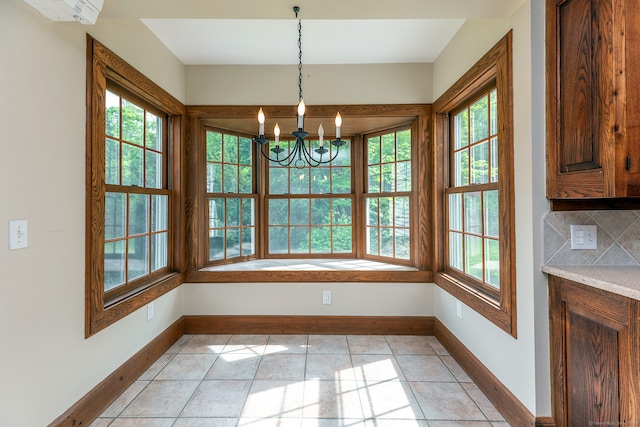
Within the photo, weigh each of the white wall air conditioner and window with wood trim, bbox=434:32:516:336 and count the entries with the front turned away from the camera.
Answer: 0

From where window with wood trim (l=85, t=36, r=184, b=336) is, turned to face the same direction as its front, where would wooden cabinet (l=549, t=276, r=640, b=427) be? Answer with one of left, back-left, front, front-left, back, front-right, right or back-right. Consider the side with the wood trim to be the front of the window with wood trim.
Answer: front

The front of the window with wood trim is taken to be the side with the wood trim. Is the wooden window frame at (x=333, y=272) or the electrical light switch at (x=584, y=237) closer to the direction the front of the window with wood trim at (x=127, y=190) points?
the electrical light switch

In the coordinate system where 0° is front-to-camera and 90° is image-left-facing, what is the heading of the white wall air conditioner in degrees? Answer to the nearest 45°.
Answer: approximately 315°

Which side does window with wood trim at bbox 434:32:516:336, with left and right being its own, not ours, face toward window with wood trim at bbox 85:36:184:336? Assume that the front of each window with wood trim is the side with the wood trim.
front

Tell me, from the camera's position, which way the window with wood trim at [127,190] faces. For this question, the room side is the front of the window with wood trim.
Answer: facing the viewer and to the right of the viewer

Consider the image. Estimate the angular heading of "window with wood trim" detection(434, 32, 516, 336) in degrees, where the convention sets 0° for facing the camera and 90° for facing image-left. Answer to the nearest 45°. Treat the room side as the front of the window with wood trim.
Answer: approximately 45°

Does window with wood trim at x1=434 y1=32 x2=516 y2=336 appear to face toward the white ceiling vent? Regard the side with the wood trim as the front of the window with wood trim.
yes

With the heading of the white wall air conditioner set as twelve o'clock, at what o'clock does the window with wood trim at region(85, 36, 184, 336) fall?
The window with wood trim is roughly at 8 o'clock from the white wall air conditioner.

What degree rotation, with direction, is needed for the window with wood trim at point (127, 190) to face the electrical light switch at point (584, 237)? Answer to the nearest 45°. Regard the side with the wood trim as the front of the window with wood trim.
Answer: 0° — it already faces it

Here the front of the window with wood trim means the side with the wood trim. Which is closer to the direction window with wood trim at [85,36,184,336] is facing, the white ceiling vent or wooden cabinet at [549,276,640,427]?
the wooden cabinet

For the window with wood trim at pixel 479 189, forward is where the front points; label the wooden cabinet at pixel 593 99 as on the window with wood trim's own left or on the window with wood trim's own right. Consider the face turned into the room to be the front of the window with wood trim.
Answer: on the window with wood trim's own left

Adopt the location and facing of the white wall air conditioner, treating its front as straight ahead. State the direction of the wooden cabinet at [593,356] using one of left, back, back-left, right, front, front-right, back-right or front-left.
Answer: front
